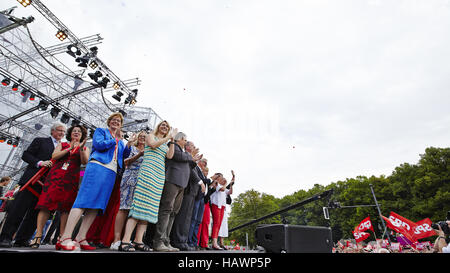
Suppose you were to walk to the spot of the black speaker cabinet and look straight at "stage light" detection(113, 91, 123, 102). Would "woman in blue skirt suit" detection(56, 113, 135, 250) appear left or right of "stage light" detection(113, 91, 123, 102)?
left

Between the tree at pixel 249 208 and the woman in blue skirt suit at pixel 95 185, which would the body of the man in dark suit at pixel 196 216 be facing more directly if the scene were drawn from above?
the tree

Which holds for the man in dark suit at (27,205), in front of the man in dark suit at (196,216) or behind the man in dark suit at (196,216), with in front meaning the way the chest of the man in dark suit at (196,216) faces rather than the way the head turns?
behind

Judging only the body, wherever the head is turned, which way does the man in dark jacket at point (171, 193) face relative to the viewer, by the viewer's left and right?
facing to the right of the viewer

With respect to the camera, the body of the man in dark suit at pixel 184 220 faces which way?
to the viewer's right

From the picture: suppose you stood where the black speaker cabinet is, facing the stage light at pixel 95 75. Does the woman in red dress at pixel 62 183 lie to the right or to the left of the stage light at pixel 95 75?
left

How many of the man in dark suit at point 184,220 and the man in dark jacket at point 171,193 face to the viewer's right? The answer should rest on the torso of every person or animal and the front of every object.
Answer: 2

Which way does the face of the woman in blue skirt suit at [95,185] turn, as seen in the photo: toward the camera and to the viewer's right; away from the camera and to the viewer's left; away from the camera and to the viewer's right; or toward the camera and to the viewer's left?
toward the camera and to the viewer's right

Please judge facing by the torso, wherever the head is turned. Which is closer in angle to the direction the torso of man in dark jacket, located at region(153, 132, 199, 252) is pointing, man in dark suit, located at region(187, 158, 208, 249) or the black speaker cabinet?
the black speaker cabinet

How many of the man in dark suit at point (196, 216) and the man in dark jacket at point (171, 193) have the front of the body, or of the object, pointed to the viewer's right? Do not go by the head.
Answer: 2

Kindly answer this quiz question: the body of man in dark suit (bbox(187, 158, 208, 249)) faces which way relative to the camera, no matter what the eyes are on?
to the viewer's right

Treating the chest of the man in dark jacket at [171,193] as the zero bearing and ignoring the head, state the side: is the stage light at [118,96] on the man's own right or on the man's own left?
on the man's own left
